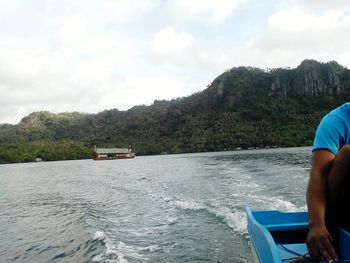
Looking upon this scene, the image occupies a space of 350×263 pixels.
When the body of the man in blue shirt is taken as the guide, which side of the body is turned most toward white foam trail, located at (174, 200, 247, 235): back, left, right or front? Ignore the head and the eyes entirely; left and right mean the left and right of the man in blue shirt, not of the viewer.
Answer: back

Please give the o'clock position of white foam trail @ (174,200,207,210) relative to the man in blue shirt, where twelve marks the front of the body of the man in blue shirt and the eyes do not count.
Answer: The white foam trail is roughly at 5 o'clock from the man in blue shirt.

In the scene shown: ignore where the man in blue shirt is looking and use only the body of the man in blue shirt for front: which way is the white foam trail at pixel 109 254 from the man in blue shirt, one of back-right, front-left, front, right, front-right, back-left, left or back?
back-right

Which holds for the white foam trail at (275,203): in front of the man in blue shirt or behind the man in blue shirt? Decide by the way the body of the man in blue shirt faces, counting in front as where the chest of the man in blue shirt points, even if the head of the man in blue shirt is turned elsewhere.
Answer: behind

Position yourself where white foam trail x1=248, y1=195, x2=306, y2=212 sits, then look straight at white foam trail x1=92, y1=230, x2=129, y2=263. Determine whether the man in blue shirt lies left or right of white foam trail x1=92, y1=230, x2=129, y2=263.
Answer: left
